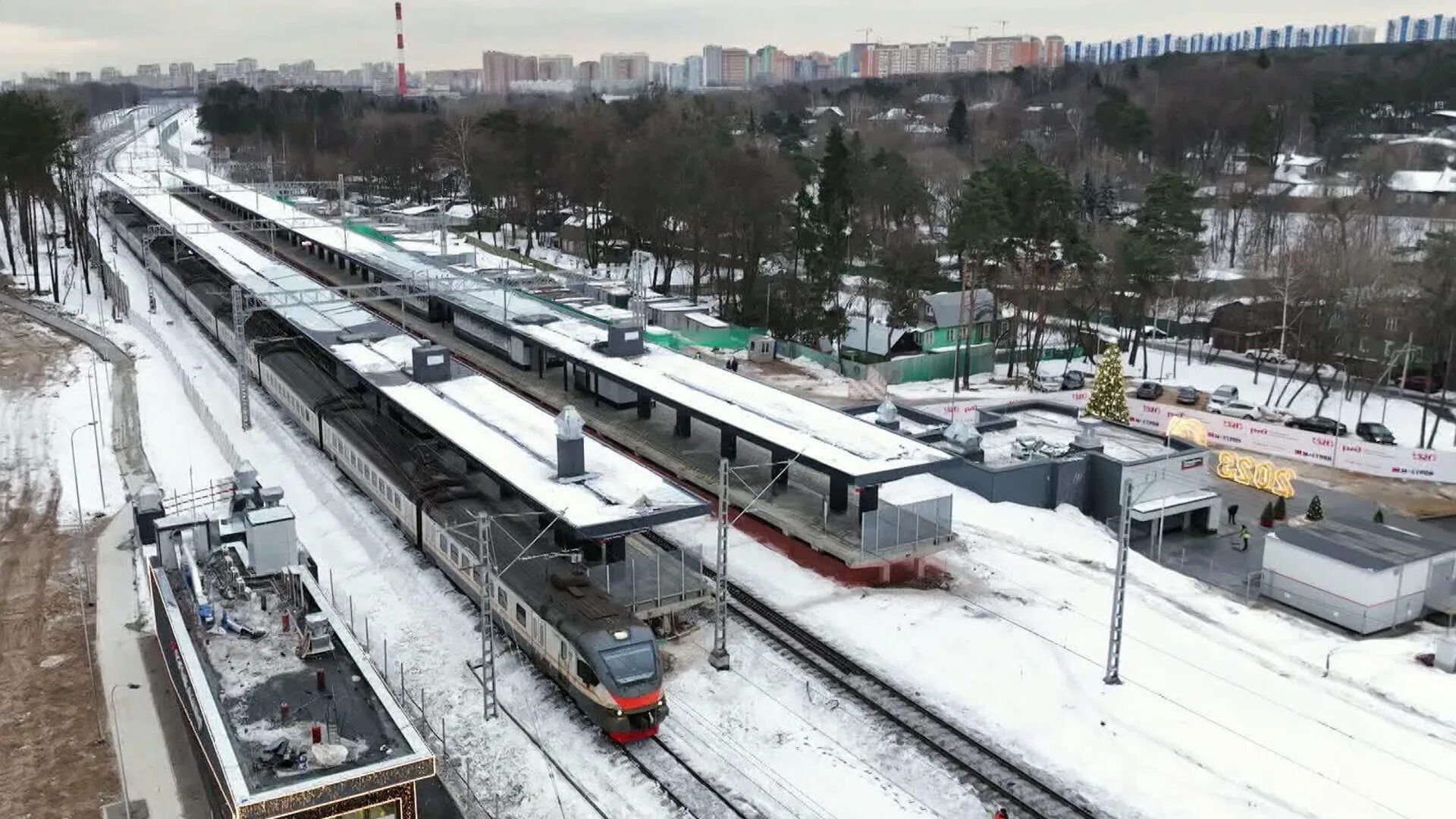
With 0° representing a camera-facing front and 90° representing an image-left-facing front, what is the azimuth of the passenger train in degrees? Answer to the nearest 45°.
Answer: approximately 315°

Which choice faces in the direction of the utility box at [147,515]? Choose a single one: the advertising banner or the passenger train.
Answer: the advertising banner

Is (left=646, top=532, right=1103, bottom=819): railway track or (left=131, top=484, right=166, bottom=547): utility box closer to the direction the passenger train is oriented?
the railway track

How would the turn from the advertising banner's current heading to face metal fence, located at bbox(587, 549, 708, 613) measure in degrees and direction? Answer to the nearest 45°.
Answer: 0° — it already faces it

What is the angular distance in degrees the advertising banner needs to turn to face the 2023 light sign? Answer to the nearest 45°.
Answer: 0° — it already faces it

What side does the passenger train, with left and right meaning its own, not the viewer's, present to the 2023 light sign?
left

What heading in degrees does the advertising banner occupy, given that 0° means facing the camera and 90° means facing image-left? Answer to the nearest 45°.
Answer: approximately 45°
